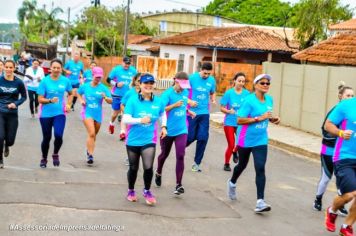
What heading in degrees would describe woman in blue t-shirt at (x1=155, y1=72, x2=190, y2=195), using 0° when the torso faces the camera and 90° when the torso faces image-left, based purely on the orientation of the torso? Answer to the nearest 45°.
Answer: approximately 315°

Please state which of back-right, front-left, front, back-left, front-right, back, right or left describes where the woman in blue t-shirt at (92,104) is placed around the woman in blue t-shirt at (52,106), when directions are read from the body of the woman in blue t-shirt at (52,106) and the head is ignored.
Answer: back-left

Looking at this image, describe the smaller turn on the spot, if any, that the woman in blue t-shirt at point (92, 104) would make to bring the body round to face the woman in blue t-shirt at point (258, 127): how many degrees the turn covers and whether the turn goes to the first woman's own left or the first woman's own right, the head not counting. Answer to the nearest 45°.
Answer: approximately 45° to the first woman's own left

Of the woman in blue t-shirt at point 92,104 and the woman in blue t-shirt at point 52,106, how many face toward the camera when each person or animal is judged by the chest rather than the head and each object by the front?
2

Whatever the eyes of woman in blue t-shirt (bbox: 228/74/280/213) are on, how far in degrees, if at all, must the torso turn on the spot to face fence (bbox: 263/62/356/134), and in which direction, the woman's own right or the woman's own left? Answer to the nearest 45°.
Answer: approximately 135° to the woman's own left

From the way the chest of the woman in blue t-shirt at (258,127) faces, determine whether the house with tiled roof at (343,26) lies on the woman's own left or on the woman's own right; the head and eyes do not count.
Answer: on the woman's own left

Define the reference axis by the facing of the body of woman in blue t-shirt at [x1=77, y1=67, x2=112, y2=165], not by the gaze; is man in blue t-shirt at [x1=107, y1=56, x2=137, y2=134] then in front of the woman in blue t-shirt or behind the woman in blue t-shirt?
behind

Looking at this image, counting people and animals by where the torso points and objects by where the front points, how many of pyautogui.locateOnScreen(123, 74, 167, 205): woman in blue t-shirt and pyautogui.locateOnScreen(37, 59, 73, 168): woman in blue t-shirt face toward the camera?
2

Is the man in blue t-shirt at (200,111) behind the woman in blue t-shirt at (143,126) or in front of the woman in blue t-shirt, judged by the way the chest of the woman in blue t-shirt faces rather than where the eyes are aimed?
behind

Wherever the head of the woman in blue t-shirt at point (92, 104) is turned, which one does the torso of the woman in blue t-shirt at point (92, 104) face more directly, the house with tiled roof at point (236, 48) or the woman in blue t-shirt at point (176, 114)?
the woman in blue t-shirt

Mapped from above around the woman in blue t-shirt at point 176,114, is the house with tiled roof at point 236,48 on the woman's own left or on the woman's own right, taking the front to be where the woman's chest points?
on the woman's own left

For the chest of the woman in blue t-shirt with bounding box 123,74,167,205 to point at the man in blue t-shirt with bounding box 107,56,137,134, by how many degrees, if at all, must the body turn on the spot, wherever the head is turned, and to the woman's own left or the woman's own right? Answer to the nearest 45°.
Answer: approximately 180°
